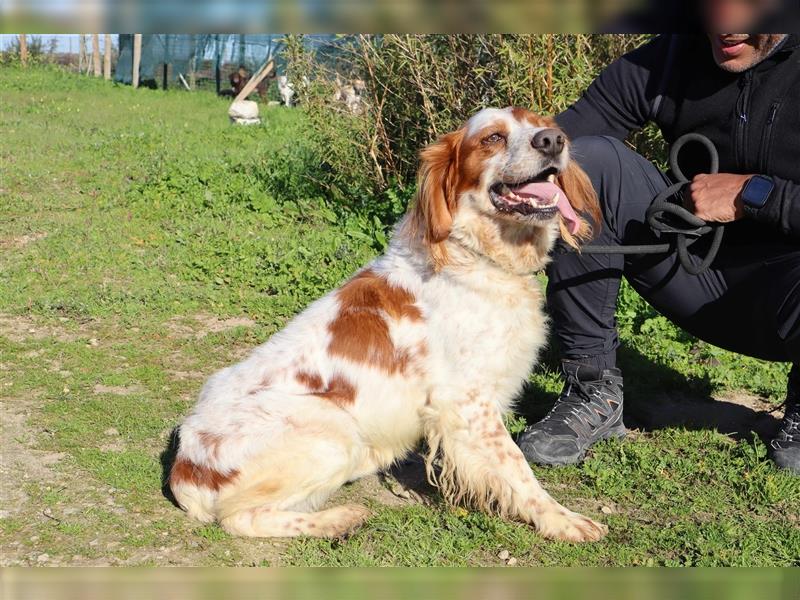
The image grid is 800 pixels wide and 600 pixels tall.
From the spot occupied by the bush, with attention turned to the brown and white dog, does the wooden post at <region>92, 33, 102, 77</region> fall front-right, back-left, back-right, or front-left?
back-right

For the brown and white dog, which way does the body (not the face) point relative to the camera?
to the viewer's right

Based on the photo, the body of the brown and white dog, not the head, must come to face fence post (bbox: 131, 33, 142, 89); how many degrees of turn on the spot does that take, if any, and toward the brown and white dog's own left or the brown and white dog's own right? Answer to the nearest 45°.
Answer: approximately 90° to the brown and white dog's own left

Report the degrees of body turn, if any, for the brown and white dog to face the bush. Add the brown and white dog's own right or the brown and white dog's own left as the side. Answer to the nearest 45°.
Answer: approximately 90° to the brown and white dog's own left

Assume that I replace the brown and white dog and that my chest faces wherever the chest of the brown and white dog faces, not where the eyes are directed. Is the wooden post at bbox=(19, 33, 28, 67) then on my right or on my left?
on my left

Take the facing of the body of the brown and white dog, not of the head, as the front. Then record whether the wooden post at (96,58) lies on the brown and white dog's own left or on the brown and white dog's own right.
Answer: on the brown and white dog's own left

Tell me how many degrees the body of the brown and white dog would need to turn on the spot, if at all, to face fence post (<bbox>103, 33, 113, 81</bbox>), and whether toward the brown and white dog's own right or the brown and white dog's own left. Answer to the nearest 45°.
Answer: approximately 90° to the brown and white dog's own left
